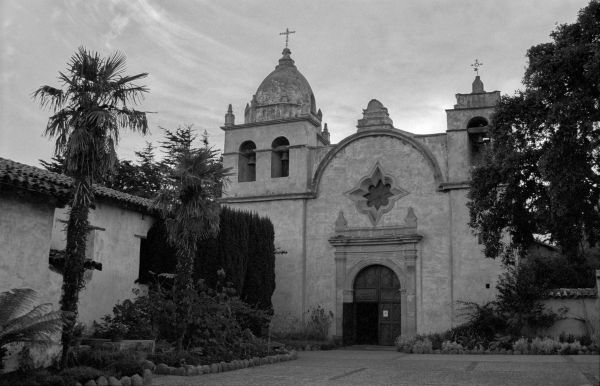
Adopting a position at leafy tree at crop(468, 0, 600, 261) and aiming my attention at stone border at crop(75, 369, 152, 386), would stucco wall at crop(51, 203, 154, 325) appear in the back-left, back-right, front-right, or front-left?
front-right

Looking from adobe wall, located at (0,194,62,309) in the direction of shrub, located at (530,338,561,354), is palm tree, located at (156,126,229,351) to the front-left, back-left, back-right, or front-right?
front-left

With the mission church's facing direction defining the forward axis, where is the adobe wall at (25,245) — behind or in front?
in front

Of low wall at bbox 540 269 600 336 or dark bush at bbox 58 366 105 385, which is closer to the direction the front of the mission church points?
the dark bush

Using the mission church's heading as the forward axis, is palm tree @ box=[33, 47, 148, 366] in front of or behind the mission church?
in front

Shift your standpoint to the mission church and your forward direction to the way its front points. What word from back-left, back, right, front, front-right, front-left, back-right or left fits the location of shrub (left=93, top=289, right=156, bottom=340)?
front-right

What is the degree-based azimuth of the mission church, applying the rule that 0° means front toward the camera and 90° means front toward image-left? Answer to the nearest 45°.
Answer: approximately 0°

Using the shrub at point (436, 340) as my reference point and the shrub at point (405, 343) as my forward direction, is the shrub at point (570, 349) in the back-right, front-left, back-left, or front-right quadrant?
back-left

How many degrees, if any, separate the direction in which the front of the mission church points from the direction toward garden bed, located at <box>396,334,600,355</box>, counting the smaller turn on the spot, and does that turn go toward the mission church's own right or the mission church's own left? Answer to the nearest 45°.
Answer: approximately 45° to the mission church's own left

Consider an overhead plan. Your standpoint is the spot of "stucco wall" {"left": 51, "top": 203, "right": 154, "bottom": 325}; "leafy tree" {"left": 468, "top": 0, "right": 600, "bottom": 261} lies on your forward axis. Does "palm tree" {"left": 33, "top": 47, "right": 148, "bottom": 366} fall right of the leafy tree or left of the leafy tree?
right

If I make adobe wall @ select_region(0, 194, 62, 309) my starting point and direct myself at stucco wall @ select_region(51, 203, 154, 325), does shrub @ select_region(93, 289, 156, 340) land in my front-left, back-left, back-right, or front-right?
front-right
